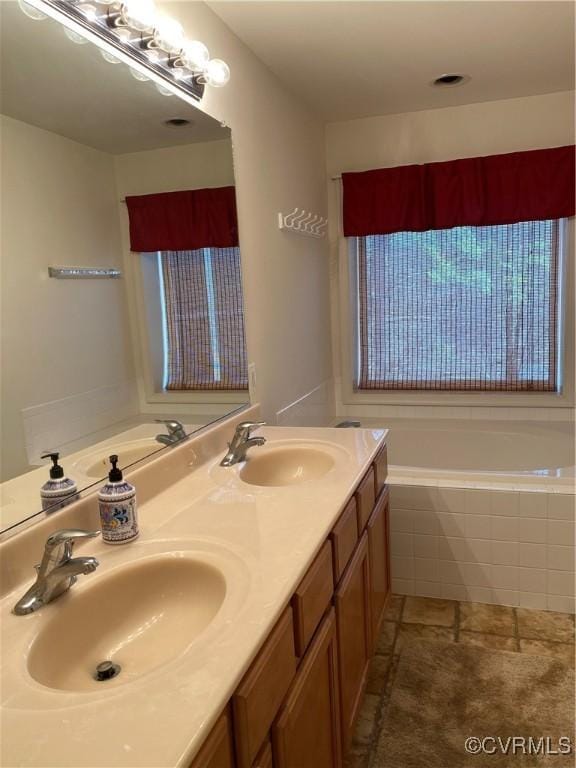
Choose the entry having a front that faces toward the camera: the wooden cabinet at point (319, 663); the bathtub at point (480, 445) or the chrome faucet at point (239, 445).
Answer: the bathtub

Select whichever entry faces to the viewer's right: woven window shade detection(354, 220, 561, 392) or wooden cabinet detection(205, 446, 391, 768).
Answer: the wooden cabinet

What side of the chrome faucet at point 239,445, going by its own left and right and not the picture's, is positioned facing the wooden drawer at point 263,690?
right

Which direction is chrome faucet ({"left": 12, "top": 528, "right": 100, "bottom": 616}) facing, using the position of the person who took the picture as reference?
facing the viewer and to the right of the viewer

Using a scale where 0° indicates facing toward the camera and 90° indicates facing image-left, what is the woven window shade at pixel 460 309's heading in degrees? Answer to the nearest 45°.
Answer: approximately 0°

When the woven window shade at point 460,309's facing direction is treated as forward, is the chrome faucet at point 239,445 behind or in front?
in front

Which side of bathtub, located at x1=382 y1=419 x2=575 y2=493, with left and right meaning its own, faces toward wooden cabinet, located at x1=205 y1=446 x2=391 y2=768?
front

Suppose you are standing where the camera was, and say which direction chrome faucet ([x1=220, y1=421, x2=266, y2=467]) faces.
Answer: facing to the right of the viewer

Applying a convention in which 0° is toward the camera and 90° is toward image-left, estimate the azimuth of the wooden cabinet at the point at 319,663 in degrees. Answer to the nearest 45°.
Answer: approximately 270°

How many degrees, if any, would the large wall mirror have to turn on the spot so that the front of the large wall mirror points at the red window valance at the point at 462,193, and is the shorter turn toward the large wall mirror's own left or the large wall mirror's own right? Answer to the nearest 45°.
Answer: approximately 90° to the large wall mirror's own left

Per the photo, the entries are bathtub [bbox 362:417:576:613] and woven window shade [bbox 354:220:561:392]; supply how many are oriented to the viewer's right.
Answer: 0

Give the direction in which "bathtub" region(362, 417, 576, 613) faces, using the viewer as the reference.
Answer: facing the viewer

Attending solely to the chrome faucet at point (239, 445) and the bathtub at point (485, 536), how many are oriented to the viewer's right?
1

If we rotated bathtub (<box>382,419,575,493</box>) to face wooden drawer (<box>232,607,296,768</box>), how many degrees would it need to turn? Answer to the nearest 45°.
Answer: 0° — it already faces it

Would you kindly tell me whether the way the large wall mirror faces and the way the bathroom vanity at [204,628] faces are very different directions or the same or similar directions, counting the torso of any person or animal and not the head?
same or similar directions
